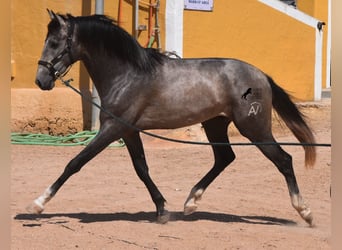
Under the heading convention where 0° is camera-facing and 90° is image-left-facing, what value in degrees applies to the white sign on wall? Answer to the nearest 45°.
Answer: approximately 0°

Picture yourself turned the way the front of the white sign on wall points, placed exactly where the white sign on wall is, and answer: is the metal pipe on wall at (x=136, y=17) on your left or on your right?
on your right
